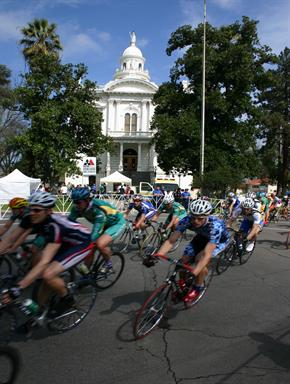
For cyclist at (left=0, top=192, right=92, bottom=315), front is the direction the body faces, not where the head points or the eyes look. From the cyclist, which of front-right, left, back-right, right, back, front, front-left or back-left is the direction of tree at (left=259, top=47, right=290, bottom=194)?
back

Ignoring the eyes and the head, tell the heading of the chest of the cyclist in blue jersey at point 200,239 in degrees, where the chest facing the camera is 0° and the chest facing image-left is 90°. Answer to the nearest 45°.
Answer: approximately 45°

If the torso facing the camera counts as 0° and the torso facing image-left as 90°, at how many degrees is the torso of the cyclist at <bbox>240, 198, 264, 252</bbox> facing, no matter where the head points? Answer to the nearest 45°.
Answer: approximately 45°

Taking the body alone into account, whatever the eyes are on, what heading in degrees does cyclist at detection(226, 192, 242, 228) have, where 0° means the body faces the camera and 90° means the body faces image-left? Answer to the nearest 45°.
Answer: approximately 45°

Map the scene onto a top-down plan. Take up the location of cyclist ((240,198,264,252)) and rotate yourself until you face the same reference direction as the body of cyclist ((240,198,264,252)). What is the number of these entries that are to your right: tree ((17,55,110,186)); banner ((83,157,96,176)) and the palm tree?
3

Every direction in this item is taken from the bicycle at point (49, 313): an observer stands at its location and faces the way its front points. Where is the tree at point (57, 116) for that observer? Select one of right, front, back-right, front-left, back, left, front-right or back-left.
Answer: back-right

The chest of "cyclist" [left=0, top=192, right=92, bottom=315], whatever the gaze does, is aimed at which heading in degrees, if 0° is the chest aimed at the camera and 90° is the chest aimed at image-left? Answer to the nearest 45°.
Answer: approximately 45°

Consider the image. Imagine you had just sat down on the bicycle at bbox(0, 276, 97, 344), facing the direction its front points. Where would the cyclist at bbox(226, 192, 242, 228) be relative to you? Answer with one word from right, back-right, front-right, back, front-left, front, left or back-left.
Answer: back

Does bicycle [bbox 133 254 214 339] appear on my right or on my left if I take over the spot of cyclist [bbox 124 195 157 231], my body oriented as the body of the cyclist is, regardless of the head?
on my left

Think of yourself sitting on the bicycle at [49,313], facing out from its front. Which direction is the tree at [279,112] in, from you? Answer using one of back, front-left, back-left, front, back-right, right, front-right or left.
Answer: back

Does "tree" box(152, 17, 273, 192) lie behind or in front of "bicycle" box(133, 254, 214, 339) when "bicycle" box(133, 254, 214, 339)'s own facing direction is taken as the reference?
behind
